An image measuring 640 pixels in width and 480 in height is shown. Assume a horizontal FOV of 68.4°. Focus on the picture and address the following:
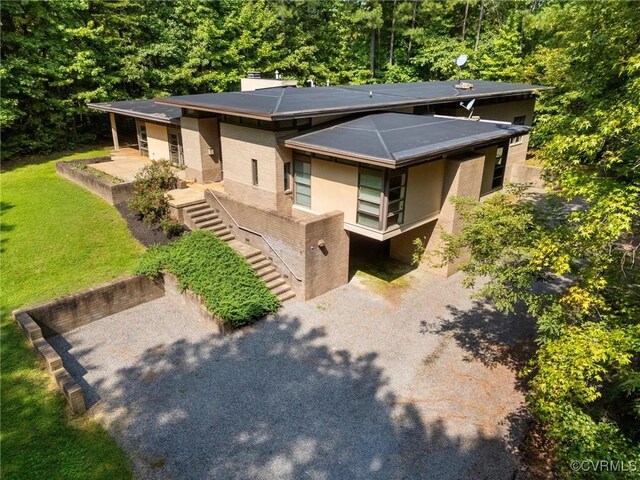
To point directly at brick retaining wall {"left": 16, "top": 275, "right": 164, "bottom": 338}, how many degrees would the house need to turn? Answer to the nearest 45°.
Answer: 0° — it already faces it

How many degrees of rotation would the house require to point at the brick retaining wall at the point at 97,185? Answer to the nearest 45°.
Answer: approximately 45° to its right

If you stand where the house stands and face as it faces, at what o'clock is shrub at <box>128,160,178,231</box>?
The shrub is roughly at 2 o'clock from the house.

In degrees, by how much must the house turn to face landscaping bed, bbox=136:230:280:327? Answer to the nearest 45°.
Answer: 0° — it already faces it

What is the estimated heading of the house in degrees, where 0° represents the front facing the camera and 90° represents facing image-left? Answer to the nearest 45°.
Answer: approximately 45°

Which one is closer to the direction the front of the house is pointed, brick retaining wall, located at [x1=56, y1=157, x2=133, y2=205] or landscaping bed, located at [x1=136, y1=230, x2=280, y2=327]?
the landscaping bed

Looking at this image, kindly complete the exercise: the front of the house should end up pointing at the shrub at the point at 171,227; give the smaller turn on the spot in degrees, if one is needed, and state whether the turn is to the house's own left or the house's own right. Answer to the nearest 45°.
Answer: approximately 45° to the house's own right
